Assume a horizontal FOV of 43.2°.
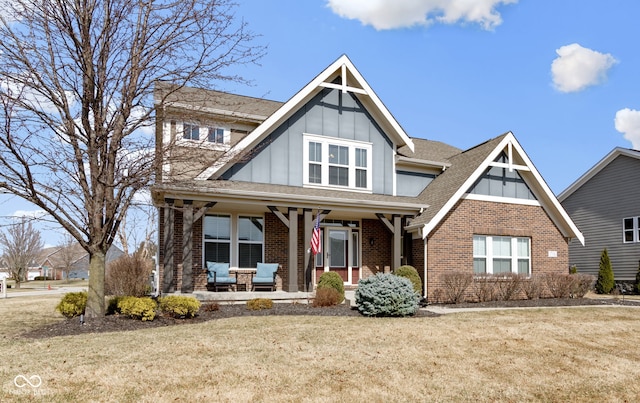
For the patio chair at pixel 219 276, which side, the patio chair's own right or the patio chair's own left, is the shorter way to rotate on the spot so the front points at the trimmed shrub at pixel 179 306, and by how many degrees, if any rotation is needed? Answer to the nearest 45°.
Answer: approximately 45° to the patio chair's own right

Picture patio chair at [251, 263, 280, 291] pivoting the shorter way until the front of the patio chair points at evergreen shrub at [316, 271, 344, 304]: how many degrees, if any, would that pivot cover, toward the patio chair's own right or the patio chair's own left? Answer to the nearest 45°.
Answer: approximately 90° to the patio chair's own left

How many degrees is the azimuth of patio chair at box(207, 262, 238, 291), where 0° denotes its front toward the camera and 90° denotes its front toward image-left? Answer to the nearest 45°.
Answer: approximately 315°

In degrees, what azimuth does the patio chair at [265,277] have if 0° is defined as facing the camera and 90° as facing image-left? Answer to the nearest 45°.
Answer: approximately 45°

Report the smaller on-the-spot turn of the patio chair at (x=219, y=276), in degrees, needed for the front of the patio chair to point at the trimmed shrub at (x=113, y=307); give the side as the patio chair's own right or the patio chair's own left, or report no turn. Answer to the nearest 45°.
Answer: approximately 90° to the patio chair's own right

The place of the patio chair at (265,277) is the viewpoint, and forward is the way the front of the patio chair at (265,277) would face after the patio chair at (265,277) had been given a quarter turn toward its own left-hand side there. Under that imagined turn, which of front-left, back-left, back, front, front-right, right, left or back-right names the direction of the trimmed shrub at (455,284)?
front-left
